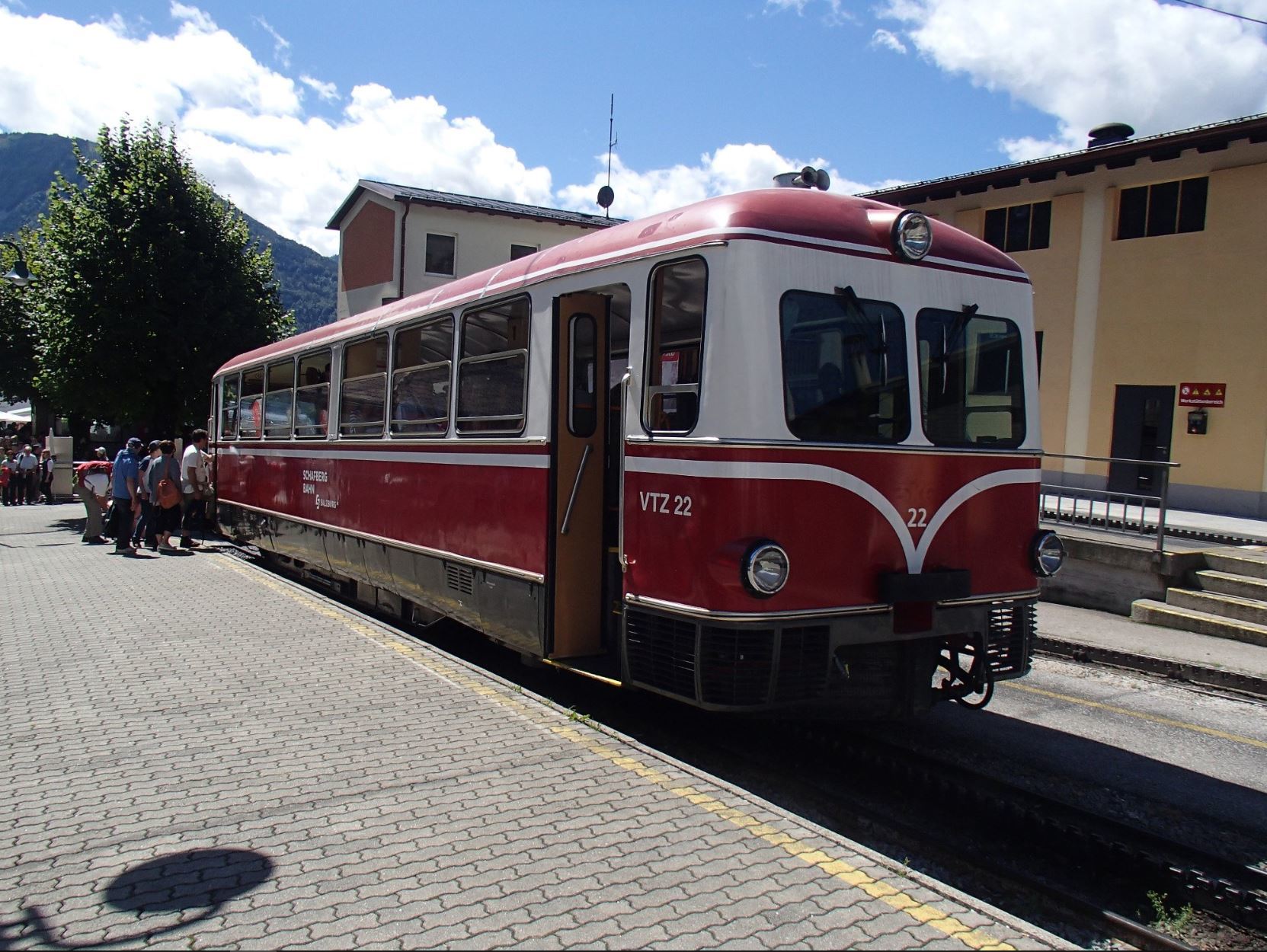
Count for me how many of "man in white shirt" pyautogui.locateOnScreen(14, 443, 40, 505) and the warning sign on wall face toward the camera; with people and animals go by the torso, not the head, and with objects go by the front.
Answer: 2

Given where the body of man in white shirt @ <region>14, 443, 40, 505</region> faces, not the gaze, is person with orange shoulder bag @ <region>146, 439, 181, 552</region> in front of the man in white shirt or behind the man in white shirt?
in front

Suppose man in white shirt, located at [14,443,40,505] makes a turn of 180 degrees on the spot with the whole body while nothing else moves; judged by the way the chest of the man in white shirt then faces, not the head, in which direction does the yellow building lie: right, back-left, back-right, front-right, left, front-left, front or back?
back-right

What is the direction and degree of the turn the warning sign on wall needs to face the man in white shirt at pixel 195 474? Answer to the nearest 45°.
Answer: approximately 45° to its right

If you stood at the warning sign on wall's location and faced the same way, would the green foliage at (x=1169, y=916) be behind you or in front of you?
in front

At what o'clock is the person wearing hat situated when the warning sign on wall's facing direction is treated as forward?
The person wearing hat is roughly at 2 o'clock from the warning sign on wall.

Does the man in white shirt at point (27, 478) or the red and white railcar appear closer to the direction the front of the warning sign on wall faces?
the red and white railcar

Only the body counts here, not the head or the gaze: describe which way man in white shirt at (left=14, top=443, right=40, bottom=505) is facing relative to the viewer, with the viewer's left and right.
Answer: facing the viewer

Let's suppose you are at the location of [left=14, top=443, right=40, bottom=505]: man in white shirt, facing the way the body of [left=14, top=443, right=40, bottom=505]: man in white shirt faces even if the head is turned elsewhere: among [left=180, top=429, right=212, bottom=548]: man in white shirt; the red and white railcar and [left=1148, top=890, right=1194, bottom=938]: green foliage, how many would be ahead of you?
3

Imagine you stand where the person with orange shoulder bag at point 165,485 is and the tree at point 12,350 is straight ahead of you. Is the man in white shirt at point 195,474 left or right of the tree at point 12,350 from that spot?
right

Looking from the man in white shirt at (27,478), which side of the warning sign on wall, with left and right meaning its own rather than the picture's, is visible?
right

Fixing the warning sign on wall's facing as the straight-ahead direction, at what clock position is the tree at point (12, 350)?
The tree is roughly at 3 o'clock from the warning sign on wall.

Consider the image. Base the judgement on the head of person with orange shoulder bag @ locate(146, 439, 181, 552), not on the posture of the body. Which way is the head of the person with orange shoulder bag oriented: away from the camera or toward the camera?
away from the camera

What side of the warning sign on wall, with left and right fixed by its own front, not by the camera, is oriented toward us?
front

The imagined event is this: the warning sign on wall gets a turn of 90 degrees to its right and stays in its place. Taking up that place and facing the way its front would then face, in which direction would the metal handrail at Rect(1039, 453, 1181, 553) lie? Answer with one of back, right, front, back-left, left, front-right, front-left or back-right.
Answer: left

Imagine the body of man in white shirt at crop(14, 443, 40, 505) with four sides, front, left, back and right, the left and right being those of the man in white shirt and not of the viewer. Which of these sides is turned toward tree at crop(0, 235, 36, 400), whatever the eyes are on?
back
